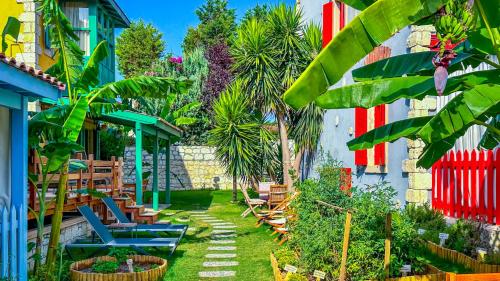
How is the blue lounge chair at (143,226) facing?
to the viewer's right

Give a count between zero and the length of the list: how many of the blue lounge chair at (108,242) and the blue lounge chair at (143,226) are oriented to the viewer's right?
2

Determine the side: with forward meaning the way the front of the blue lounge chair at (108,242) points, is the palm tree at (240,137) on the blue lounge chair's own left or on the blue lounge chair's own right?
on the blue lounge chair's own left

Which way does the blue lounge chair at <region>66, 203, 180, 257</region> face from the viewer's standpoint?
to the viewer's right

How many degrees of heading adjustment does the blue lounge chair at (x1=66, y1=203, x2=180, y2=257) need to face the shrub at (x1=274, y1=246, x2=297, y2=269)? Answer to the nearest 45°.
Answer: approximately 45° to its right

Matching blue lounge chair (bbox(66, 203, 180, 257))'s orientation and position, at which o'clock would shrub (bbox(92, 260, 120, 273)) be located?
The shrub is roughly at 3 o'clock from the blue lounge chair.
